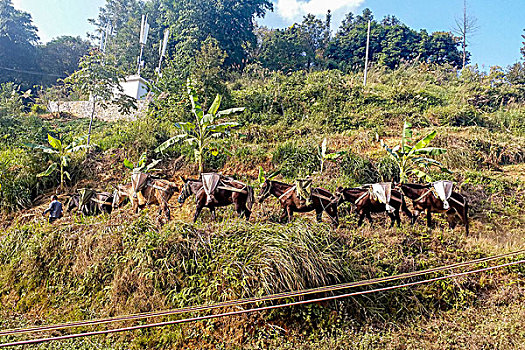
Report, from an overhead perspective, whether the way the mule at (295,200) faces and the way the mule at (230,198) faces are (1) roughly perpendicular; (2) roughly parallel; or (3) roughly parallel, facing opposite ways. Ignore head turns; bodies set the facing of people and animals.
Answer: roughly parallel

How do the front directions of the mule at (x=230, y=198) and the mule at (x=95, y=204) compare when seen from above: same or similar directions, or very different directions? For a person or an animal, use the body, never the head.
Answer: same or similar directions

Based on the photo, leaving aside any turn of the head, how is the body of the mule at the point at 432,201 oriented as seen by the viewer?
to the viewer's left

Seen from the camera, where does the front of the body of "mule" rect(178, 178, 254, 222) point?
to the viewer's left

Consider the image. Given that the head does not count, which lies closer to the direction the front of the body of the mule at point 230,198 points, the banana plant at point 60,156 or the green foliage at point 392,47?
the banana plant

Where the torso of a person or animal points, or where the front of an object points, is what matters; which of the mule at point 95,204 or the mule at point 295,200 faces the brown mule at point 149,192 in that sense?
the mule at point 295,200

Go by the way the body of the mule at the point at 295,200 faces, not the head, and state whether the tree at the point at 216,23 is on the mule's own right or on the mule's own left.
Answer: on the mule's own right

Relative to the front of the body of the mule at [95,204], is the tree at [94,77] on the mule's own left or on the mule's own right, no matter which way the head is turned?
on the mule's own right

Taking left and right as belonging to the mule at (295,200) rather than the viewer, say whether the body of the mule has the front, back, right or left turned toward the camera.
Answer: left

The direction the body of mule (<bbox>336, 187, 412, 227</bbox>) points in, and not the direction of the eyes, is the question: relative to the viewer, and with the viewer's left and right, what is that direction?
facing to the left of the viewer

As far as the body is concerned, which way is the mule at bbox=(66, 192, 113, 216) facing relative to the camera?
to the viewer's left
